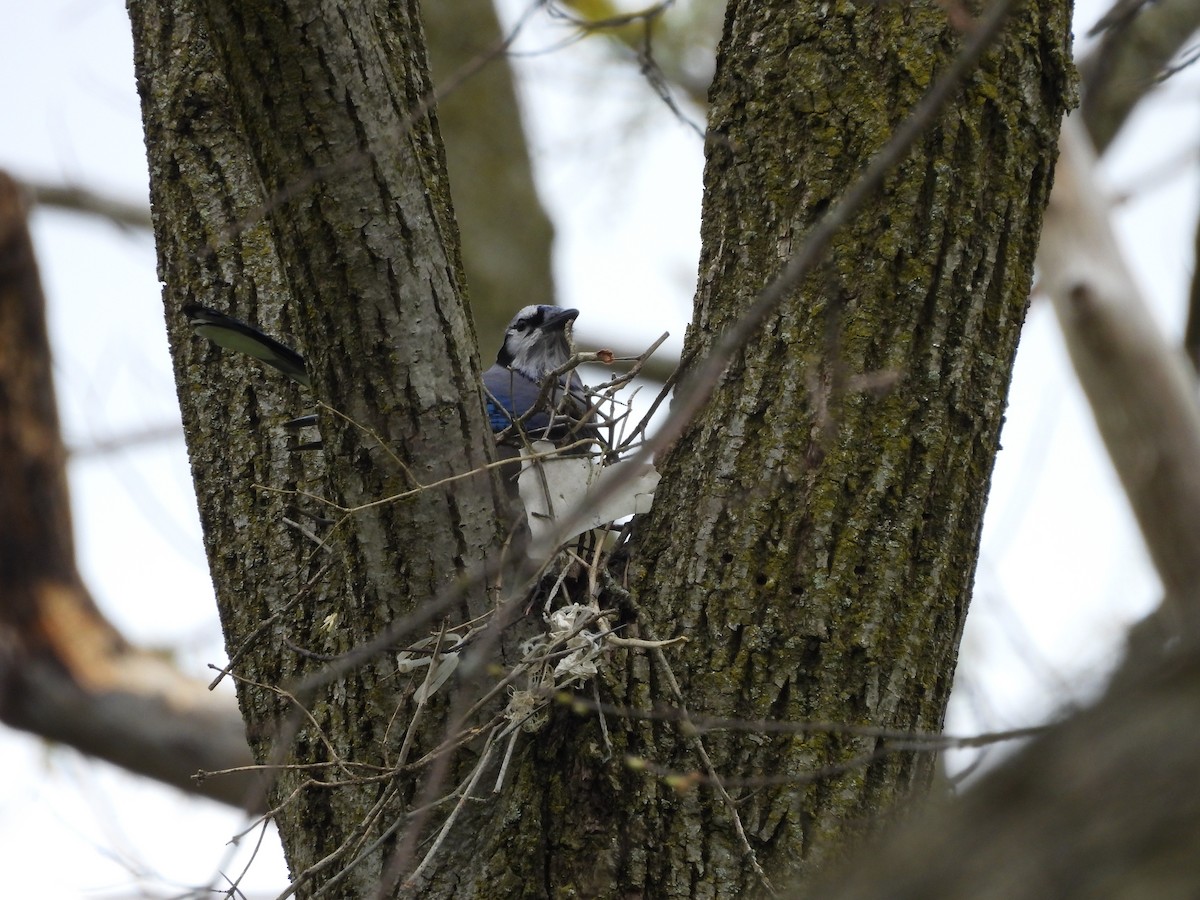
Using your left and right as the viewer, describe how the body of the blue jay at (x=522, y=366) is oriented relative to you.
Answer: facing to the right of the viewer

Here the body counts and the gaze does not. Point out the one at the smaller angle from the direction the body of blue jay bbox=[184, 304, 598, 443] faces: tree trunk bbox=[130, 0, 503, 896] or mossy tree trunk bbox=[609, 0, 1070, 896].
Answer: the mossy tree trunk
